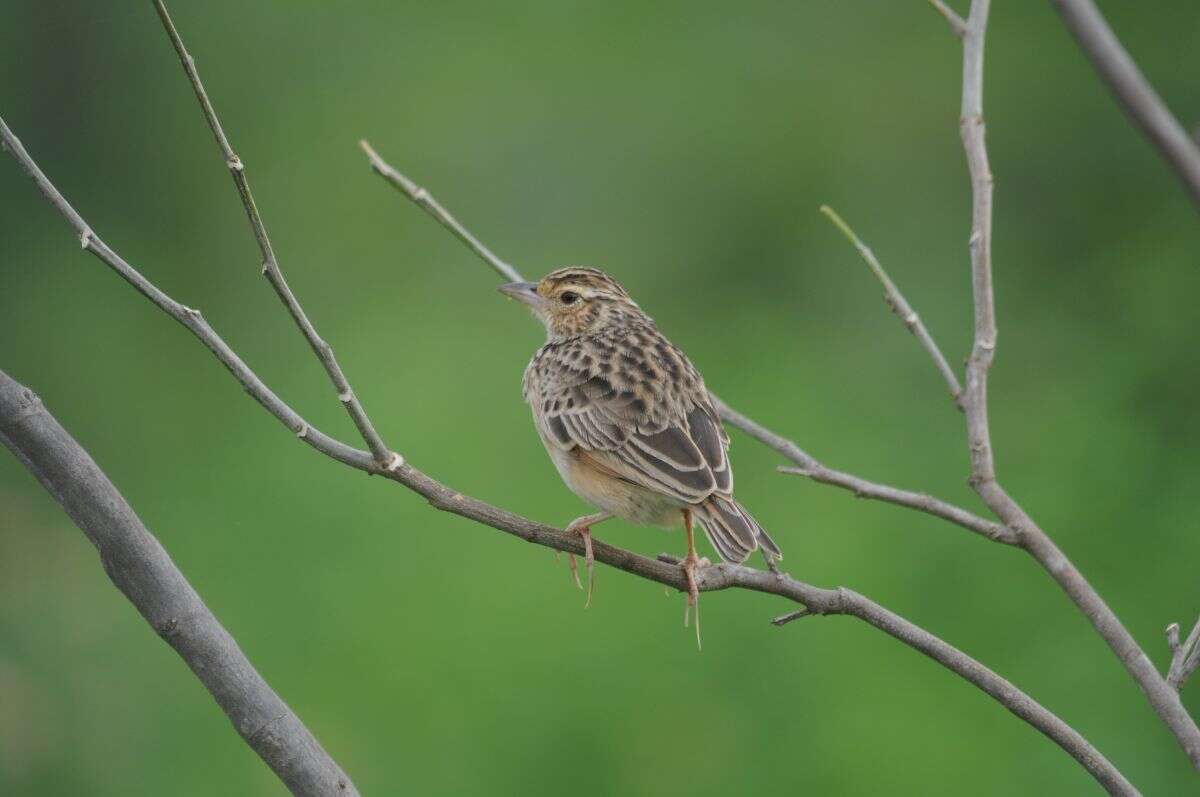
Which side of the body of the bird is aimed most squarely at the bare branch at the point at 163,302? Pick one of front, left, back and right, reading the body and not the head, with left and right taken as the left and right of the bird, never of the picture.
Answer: left

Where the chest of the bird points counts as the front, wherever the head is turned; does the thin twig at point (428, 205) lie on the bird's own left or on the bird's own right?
on the bird's own left

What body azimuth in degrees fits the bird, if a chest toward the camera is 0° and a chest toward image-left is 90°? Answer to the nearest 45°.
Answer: approximately 135°

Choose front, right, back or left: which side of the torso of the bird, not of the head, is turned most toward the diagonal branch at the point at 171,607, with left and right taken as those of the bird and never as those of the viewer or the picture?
left
